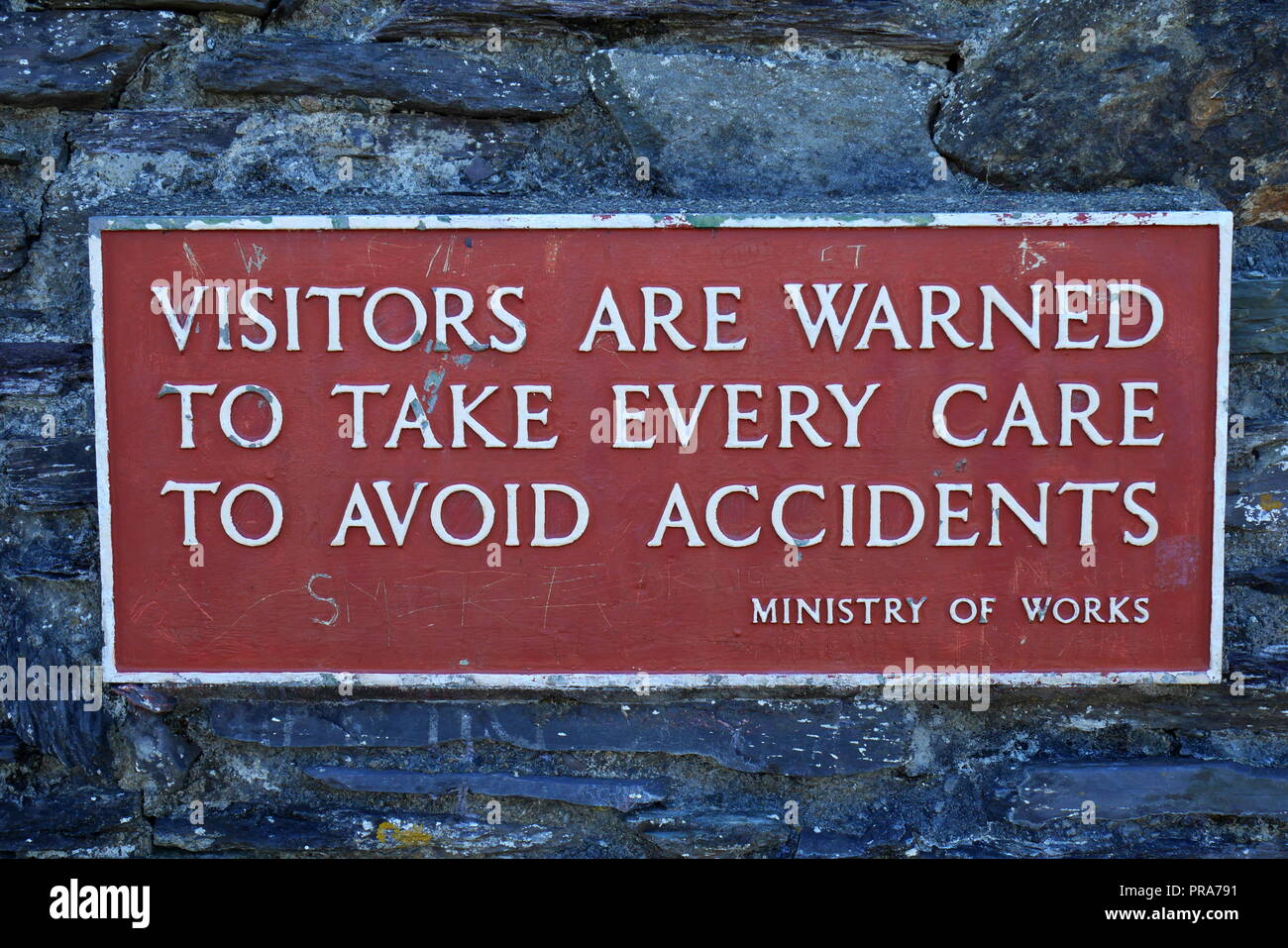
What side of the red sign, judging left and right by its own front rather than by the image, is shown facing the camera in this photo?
front
